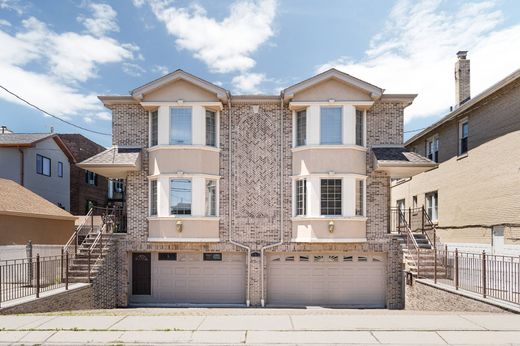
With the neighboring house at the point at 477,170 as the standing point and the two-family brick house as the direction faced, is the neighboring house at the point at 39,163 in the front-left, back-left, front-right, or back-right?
front-right

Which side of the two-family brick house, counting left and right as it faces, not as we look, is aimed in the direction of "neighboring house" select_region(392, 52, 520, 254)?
left

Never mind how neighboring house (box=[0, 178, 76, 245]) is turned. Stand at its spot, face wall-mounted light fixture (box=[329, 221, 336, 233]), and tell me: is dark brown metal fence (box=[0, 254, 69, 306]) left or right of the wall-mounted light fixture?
right

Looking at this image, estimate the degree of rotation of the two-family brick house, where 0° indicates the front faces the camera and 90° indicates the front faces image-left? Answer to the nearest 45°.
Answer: approximately 0°

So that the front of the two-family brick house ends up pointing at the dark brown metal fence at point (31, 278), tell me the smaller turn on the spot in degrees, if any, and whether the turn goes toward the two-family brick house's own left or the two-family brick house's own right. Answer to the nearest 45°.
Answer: approximately 45° to the two-family brick house's own right

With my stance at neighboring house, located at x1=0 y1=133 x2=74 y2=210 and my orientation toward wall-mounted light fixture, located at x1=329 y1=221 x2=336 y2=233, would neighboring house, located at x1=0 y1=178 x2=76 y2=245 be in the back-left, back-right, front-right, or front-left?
front-right
